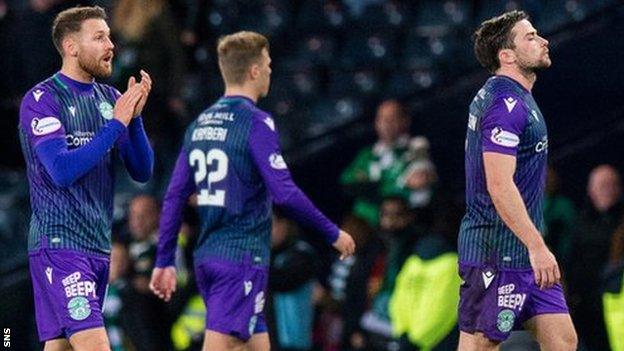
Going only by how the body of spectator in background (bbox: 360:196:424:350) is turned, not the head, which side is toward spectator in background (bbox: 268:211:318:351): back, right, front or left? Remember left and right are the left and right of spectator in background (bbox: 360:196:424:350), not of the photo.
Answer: right

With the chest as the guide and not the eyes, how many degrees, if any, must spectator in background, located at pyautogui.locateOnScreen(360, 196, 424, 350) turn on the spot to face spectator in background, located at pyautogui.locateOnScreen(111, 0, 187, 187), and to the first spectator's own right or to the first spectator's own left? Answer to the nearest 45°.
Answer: approximately 135° to the first spectator's own right

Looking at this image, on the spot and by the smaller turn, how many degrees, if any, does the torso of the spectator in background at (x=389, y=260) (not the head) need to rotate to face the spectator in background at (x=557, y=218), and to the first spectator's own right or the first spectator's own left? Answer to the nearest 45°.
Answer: approximately 90° to the first spectator's own left

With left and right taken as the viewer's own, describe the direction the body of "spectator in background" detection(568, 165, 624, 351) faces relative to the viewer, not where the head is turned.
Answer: facing the viewer
